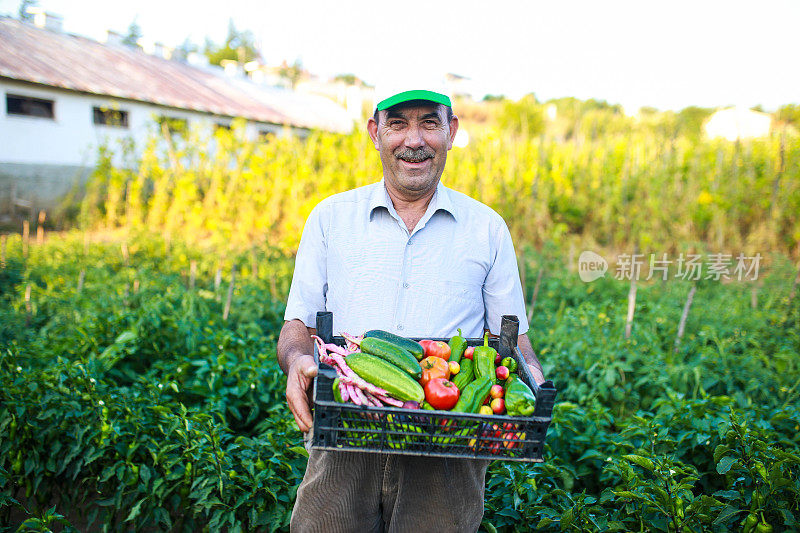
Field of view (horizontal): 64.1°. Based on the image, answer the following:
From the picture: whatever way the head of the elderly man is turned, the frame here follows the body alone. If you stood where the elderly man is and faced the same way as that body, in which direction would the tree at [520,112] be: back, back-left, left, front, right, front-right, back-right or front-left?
back

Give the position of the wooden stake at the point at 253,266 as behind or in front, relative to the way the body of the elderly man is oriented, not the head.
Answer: behind

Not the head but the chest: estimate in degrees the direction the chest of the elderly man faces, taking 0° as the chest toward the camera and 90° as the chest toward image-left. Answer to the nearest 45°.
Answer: approximately 0°

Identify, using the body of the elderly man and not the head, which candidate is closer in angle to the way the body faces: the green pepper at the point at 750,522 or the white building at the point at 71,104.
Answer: the green pepper

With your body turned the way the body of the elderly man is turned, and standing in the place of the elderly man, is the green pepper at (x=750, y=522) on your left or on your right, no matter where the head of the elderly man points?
on your left
